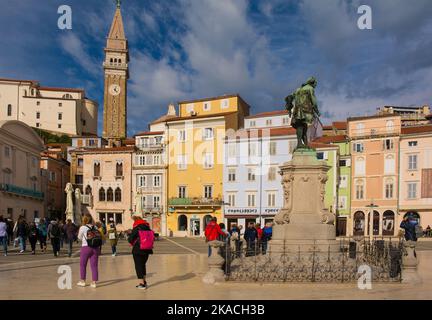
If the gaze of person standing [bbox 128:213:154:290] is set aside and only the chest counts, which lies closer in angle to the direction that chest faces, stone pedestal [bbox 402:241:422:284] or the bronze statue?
the bronze statue

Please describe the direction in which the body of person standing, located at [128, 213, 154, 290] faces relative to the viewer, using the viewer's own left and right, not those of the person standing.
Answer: facing away from the viewer and to the left of the viewer

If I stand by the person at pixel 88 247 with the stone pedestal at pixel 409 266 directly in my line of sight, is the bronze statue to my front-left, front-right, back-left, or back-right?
front-left

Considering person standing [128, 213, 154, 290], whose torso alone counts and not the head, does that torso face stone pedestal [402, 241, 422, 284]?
no

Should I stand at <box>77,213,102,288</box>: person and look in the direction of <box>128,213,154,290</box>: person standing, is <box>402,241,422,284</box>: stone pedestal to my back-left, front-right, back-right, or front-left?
front-left

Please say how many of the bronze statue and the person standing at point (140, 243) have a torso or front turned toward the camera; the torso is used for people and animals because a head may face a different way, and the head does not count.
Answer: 0

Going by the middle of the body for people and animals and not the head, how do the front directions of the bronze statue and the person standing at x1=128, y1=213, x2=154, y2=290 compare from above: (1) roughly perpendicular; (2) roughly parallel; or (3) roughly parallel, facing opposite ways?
roughly perpendicular

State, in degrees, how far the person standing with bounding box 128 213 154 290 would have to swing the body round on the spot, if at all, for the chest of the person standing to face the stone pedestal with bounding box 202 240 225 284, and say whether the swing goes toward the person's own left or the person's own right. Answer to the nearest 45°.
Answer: approximately 90° to the person's own right

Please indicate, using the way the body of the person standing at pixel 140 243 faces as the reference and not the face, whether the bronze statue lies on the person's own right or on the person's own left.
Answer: on the person's own right
